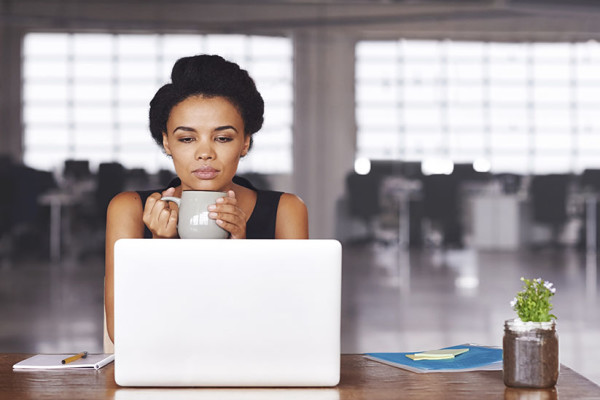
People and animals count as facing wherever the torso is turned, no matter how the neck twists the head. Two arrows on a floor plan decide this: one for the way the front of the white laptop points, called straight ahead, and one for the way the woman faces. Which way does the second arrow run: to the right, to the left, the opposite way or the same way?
the opposite way

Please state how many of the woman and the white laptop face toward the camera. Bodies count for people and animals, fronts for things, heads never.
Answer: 1

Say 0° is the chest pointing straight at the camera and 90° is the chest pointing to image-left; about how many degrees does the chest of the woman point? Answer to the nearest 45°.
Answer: approximately 0°

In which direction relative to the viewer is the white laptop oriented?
away from the camera

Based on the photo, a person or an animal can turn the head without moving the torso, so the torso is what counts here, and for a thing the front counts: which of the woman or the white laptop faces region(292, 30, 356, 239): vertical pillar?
the white laptop

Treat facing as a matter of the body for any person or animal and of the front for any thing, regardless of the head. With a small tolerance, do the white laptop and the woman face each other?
yes

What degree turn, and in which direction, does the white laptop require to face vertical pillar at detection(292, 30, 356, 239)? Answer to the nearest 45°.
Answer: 0° — it already faces it
